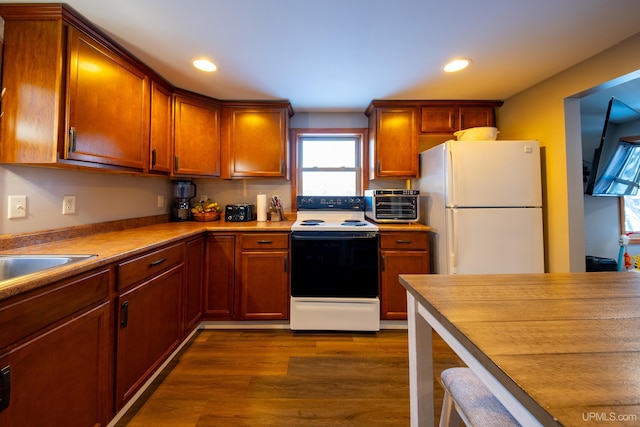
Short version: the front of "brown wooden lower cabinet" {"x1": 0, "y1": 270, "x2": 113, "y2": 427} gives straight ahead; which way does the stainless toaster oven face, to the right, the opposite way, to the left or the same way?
to the right

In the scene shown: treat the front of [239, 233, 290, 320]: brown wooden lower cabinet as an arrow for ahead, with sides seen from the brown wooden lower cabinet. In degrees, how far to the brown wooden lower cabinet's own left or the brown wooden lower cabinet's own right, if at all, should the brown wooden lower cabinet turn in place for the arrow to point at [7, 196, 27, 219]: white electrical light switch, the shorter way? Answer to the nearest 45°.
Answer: approximately 45° to the brown wooden lower cabinet's own right

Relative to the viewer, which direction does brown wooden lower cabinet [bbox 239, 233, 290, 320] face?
toward the camera

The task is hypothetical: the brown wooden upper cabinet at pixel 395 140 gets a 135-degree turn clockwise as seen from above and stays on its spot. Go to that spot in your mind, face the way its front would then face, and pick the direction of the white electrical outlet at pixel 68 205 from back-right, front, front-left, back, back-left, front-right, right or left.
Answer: left

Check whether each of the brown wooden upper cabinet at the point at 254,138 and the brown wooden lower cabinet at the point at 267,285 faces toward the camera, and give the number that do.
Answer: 2

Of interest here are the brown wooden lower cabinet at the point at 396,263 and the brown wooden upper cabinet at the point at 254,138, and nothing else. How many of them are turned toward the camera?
2

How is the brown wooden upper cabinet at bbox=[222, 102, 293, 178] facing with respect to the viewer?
toward the camera

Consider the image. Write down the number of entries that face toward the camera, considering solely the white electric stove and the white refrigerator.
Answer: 2
